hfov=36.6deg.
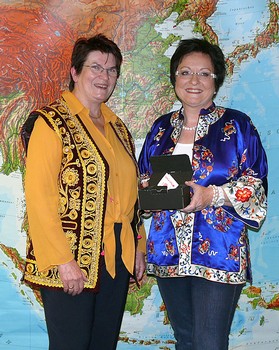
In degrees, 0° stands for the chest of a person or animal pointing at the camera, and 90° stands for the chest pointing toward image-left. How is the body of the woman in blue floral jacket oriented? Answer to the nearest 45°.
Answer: approximately 45°

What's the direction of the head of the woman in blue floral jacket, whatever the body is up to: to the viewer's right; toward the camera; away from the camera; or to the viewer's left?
toward the camera
